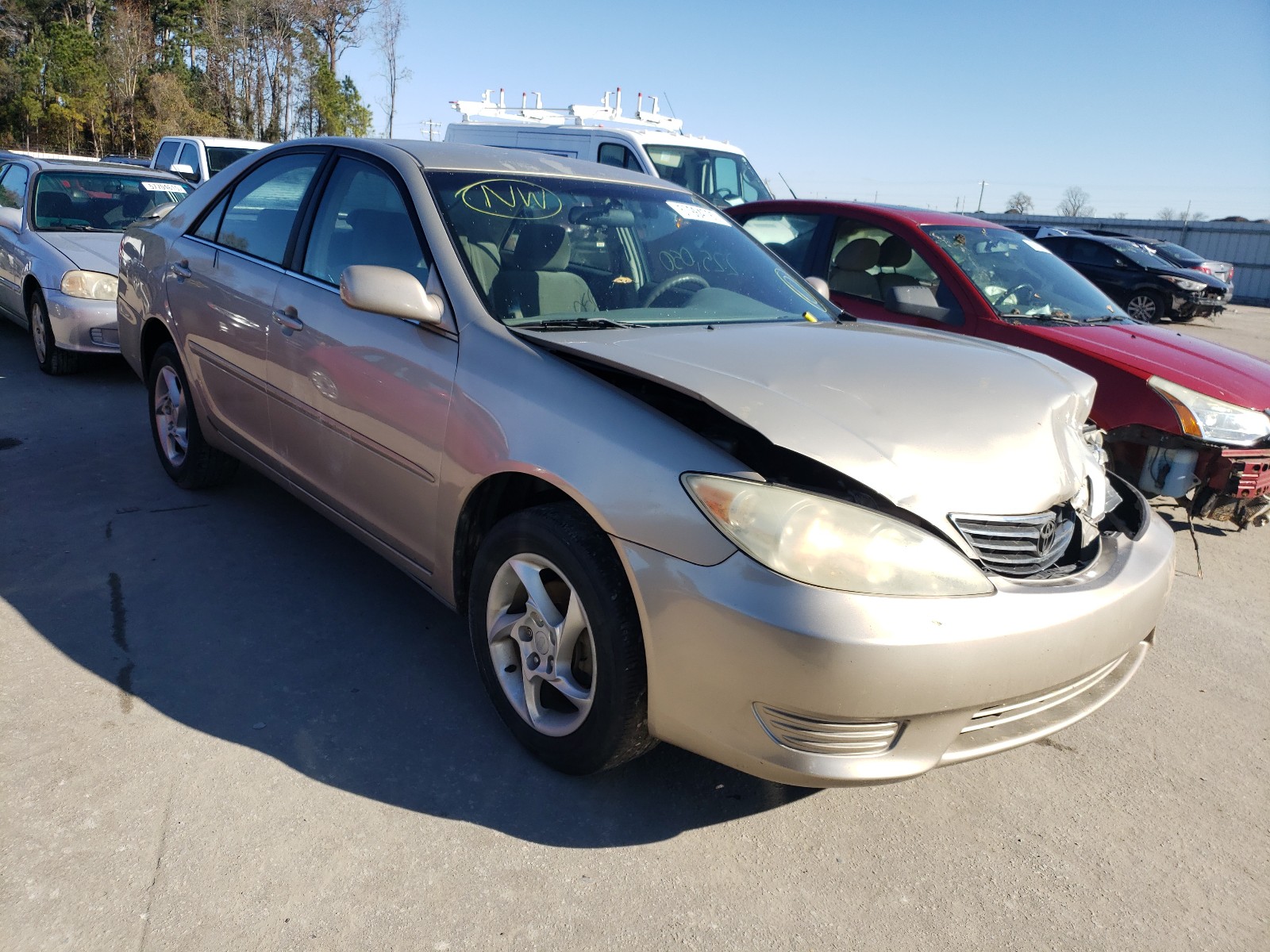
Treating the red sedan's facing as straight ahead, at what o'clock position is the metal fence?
The metal fence is roughly at 8 o'clock from the red sedan.

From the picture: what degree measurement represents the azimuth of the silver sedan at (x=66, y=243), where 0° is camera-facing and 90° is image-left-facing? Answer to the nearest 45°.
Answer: approximately 315°

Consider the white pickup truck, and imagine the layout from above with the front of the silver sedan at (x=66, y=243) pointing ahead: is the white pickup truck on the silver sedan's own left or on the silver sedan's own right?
on the silver sedan's own left

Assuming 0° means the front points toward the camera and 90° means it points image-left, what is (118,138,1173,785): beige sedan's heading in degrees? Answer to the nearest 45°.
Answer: approximately 315°

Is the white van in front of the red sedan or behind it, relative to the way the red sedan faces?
behind

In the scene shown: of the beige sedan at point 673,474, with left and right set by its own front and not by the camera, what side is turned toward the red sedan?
left

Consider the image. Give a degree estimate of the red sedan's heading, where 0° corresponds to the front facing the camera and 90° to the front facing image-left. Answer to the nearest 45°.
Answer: approximately 315°

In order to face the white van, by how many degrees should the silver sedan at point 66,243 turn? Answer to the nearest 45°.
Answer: approximately 90° to its left
